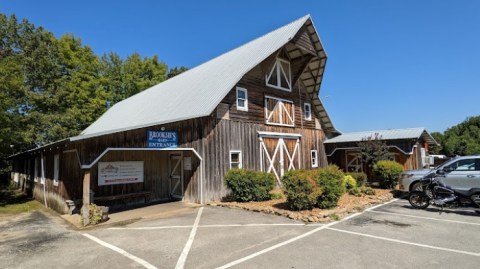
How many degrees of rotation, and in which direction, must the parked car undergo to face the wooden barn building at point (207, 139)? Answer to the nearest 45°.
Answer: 0° — it already faces it

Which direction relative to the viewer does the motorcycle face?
to the viewer's left

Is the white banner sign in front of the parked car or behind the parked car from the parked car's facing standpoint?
in front

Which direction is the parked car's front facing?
to the viewer's left

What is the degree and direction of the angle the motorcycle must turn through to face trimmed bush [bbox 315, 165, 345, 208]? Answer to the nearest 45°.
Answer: approximately 45° to its left

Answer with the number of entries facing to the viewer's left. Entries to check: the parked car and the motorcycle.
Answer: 2

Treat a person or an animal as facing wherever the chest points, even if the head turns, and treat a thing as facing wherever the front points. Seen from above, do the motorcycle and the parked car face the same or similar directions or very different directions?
same or similar directions

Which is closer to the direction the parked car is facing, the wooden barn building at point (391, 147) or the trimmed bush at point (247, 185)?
the trimmed bush

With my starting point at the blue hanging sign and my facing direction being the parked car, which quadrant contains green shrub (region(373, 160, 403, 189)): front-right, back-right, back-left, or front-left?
front-left
